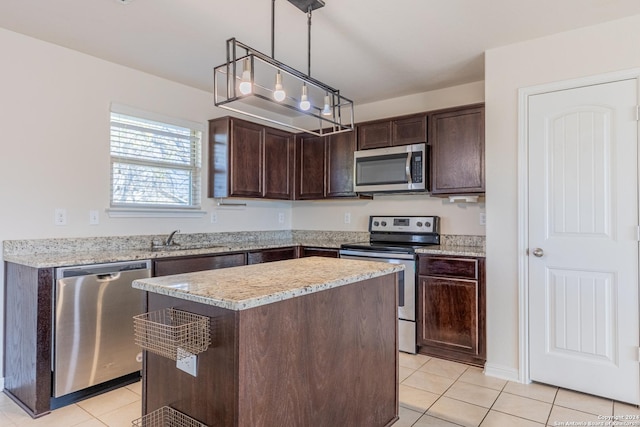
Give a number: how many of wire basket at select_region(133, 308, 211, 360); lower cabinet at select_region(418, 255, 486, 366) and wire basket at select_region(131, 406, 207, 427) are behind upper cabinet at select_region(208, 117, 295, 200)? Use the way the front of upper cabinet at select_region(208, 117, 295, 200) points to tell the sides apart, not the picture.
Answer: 0

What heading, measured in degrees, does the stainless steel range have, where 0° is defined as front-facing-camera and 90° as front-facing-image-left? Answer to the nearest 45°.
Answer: approximately 45°

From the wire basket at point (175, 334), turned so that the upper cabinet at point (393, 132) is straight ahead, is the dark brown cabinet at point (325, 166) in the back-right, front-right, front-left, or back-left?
front-left

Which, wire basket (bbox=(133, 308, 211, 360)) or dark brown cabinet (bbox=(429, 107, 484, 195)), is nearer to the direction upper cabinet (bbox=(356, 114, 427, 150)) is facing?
the wire basket

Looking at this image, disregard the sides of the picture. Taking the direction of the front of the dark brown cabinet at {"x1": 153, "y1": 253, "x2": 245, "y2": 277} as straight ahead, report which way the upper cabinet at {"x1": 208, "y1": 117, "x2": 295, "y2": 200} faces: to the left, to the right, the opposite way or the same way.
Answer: the same way

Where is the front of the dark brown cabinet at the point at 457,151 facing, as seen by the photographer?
facing the viewer and to the left of the viewer

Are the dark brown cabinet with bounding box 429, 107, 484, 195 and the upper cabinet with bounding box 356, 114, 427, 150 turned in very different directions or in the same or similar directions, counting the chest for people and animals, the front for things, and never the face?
same or similar directions

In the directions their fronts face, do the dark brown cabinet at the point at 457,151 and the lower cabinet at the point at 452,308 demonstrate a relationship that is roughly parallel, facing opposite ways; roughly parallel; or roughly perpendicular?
roughly parallel

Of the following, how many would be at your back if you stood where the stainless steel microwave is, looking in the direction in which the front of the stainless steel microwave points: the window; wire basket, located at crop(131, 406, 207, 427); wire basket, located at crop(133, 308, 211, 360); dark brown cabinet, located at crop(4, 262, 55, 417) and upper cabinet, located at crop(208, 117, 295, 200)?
0

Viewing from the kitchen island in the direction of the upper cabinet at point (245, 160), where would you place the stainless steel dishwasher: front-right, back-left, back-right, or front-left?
front-left

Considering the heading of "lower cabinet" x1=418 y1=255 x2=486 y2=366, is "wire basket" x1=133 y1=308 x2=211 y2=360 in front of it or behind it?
in front

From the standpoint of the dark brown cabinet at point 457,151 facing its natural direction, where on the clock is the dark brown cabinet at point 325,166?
the dark brown cabinet at point 325,166 is roughly at 2 o'clock from the dark brown cabinet at point 457,151.

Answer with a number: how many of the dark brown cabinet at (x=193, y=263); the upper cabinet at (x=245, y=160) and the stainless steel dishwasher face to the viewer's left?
0

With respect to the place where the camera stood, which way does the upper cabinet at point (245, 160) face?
facing the viewer and to the right of the viewer
